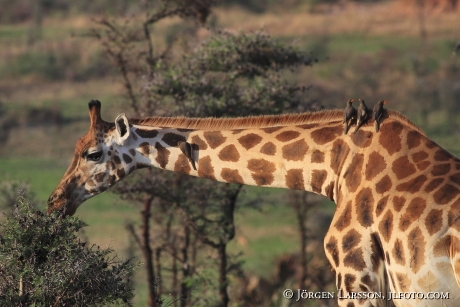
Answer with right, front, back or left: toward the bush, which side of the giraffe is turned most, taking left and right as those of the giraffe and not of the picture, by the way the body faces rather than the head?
front

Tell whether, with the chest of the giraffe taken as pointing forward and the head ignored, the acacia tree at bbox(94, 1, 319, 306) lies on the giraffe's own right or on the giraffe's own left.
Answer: on the giraffe's own right

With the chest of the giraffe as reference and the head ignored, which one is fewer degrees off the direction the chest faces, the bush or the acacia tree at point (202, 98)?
the bush

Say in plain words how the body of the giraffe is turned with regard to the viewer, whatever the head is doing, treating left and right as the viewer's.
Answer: facing to the left of the viewer
